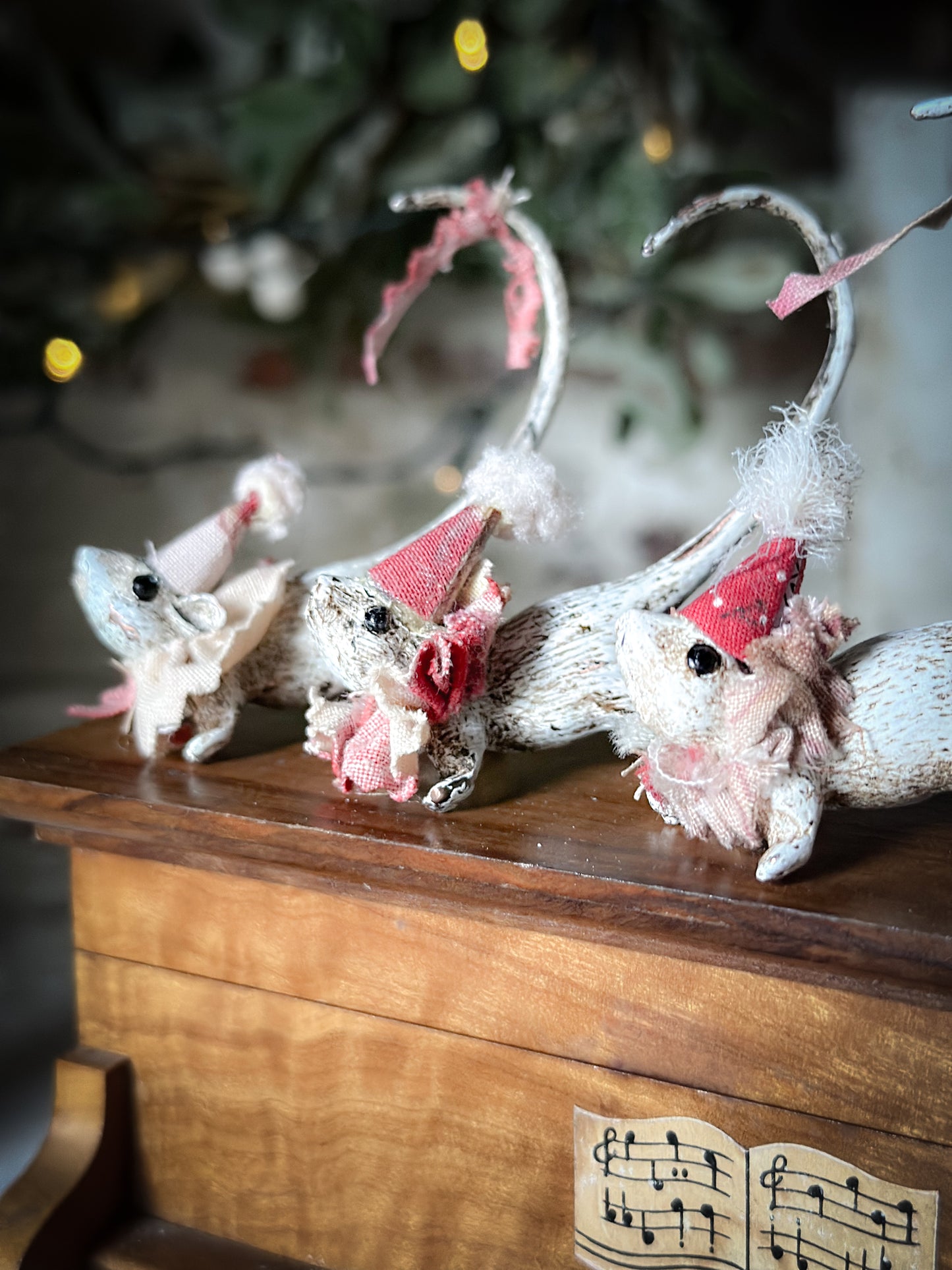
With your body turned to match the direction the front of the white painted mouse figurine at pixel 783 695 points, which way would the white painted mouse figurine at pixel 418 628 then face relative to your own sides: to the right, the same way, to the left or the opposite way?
the same way

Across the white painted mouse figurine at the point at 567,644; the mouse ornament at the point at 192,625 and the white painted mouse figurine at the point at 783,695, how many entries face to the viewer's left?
3

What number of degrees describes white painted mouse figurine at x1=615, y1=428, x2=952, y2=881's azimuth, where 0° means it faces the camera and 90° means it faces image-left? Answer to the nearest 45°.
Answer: approximately 90°

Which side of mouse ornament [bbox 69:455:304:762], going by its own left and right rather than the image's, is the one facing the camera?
left

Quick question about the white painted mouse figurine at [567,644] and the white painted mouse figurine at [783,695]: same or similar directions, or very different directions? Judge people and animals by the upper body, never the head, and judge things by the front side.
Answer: same or similar directions

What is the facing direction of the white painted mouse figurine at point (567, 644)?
to the viewer's left
